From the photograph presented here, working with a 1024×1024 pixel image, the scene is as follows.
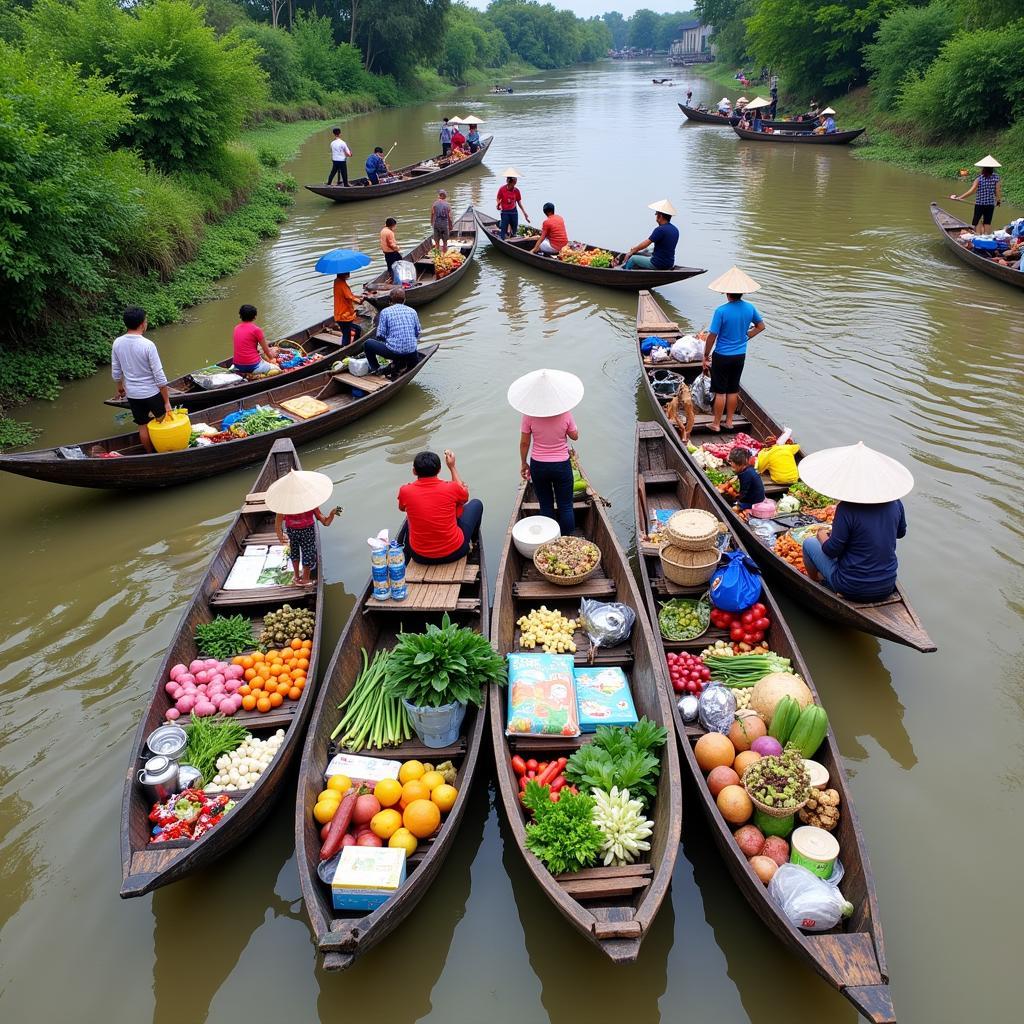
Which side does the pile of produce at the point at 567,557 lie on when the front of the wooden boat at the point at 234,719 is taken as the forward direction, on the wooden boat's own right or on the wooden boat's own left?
on the wooden boat's own left

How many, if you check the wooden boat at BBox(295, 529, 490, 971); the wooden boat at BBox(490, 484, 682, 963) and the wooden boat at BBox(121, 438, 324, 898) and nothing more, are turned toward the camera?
3

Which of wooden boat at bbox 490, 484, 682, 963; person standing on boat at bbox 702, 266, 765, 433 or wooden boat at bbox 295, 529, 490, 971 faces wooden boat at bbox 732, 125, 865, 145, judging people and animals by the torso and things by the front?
the person standing on boat

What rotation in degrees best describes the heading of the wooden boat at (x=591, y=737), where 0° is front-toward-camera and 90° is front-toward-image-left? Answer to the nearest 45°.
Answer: approximately 0°

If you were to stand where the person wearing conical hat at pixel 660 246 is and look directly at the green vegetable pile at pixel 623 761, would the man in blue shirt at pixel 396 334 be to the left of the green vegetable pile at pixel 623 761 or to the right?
right

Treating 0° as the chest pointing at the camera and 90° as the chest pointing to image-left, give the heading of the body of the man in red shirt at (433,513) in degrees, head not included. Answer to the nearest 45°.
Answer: approximately 180°

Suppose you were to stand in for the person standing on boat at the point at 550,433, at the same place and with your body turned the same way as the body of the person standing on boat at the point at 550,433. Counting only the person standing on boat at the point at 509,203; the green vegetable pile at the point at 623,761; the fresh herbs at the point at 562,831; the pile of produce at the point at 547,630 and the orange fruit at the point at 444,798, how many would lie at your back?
4

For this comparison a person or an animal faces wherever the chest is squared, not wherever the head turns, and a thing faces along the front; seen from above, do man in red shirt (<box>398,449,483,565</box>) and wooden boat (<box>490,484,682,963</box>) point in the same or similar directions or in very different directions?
very different directions

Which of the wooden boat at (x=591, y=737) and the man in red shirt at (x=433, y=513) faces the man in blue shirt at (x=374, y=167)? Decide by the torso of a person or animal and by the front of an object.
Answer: the man in red shirt

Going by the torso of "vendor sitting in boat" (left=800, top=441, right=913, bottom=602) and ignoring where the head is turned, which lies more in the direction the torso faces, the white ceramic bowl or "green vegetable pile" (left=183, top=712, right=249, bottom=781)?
the white ceramic bowl

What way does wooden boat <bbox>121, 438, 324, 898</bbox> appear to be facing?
toward the camera

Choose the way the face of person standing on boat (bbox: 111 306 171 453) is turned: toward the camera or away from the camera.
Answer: away from the camera

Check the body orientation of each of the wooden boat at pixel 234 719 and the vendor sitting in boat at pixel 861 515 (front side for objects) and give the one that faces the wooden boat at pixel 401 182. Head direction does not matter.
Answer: the vendor sitting in boat

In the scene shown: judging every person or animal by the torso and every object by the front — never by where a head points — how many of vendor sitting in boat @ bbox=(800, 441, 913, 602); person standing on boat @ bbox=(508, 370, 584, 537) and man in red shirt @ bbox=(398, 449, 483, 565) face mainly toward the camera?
0

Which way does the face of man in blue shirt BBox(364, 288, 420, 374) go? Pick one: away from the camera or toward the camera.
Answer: away from the camera

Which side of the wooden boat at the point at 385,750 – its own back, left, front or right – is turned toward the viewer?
front

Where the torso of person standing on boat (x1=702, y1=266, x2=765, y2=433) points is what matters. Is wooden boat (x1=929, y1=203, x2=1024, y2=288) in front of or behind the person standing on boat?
in front
